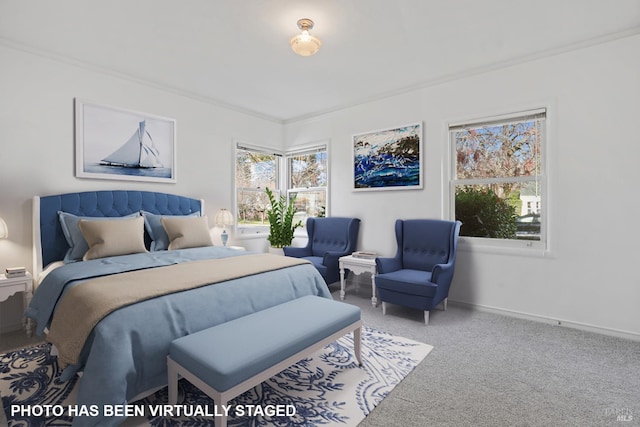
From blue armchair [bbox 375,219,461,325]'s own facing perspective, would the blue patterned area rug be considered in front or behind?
in front

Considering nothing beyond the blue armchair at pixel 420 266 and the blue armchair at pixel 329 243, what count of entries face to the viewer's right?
0

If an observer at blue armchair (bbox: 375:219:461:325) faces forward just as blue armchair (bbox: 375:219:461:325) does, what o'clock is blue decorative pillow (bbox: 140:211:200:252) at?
The blue decorative pillow is roughly at 1 o'clock from the blue armchair.

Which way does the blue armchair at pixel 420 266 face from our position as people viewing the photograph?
facing the viewer and to the left of the viewer

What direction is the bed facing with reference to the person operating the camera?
facing the viewer and to the right of the viewer

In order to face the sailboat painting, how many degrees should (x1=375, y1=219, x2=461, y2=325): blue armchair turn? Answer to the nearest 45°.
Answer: approximately 45° to its right

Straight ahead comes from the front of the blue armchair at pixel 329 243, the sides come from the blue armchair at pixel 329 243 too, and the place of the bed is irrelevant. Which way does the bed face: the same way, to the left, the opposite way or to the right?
to the left

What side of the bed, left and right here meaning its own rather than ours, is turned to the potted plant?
left

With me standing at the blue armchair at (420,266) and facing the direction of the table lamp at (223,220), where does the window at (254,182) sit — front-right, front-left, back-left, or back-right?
front-right

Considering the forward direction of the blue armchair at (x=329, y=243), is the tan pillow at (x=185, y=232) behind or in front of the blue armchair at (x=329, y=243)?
in front

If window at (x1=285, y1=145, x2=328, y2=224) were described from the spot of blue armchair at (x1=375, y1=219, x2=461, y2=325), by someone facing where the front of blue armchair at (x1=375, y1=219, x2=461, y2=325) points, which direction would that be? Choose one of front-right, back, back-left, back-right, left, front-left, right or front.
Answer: right

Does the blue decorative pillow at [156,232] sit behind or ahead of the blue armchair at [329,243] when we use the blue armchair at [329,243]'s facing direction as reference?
ahead

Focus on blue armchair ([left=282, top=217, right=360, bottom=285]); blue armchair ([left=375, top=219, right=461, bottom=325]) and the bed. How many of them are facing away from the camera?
0
